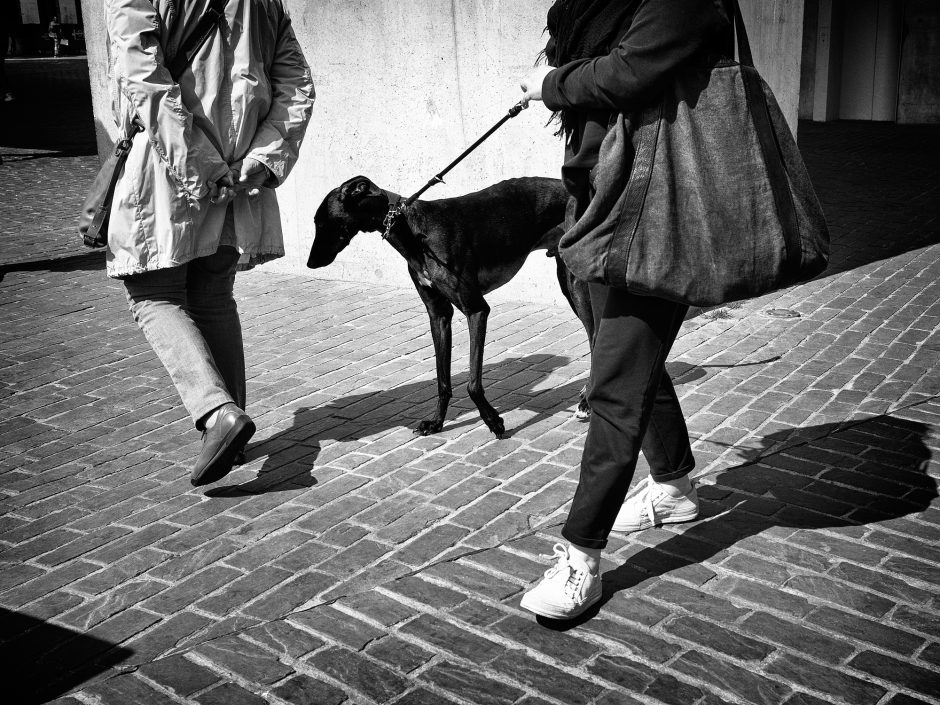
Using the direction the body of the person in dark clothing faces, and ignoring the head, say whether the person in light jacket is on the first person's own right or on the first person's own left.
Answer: on the first person's own right

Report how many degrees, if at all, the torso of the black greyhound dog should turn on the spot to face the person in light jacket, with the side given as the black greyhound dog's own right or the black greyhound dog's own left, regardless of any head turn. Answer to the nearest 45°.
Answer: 0° — it already faces them

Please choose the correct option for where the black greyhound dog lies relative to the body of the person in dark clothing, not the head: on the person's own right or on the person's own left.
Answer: on the person's own right

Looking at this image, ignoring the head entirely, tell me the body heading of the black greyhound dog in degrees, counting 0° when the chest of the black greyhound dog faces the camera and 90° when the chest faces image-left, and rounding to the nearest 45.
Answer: approximately 45°

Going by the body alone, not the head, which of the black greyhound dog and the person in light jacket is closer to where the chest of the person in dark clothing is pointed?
the person in light jacket

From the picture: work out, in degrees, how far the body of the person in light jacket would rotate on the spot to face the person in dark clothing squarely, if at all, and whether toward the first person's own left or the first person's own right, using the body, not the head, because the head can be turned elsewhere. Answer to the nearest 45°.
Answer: approximately 180°

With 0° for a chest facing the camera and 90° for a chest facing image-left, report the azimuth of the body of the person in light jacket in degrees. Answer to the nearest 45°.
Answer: approximately 135°
